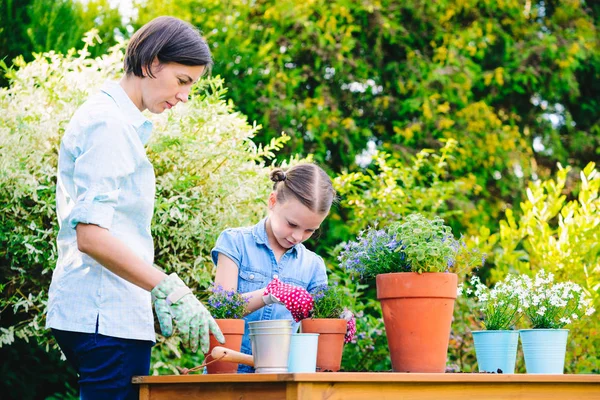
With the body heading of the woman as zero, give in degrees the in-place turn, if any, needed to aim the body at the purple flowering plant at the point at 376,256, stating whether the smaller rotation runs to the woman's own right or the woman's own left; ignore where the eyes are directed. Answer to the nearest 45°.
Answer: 0° — they already face it

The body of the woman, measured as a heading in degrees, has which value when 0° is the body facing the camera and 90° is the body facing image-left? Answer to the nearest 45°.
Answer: approximately 270°

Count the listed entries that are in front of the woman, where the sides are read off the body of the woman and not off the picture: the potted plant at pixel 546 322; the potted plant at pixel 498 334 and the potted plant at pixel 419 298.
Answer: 3

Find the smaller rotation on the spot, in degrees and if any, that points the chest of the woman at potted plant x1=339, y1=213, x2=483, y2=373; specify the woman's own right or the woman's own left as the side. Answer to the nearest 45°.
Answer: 0° — they already face it

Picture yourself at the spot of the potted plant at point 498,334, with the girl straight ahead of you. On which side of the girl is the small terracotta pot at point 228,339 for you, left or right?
left
